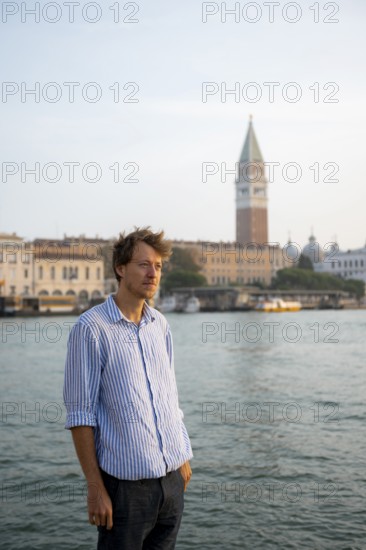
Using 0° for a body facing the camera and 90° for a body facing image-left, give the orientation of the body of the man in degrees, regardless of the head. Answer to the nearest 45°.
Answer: approximately 315°

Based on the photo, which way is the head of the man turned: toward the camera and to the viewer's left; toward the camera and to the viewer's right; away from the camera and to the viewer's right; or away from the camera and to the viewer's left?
toward the camera and to the viewer's right
